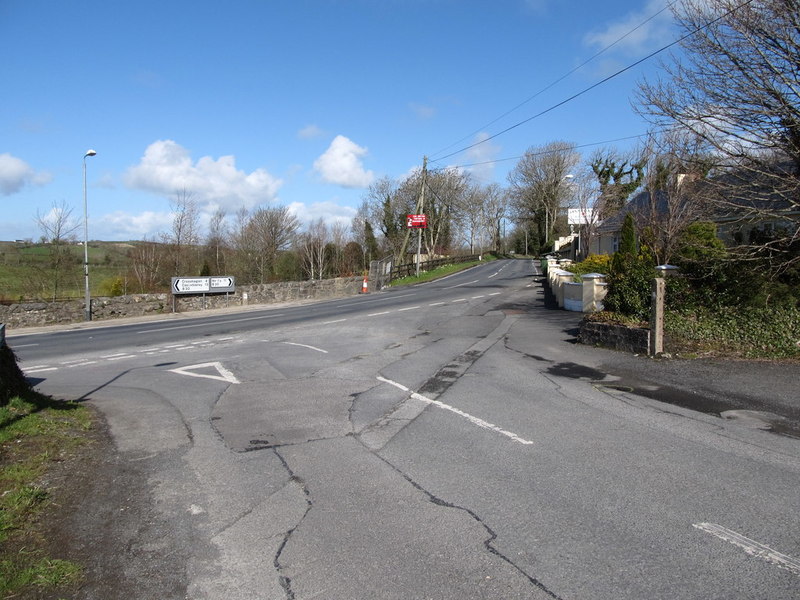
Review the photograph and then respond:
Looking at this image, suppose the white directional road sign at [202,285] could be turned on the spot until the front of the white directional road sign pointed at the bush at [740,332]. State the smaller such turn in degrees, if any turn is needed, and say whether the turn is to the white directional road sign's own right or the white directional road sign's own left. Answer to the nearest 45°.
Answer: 0° — it already faces it

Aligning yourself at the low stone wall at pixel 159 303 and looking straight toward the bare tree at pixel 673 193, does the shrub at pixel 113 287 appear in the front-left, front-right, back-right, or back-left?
back-left

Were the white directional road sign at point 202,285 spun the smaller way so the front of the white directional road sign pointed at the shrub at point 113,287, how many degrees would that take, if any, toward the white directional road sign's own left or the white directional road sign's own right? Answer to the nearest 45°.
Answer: approximately 135° to the white directional road sign's own right

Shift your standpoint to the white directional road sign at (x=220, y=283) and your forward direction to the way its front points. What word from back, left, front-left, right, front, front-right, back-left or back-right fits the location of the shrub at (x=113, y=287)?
back-right

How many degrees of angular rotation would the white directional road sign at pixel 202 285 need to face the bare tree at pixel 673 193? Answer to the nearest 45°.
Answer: approximately 45° to its left

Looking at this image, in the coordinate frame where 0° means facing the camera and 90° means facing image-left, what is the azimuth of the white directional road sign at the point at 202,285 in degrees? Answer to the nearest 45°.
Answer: approximately 0°

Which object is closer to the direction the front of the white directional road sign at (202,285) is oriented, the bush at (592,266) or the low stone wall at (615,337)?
the low stone wall

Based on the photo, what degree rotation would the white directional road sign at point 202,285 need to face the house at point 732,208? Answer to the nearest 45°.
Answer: approximately 45° to its left

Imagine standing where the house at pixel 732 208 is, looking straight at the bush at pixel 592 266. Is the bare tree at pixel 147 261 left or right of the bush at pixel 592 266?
right

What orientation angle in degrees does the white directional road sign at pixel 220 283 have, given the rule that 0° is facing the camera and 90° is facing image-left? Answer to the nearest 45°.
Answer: approximately 0°

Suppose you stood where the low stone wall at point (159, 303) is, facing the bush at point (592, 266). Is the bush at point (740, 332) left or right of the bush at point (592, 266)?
right

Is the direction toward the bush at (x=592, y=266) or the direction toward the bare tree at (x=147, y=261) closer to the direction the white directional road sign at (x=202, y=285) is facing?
the bush

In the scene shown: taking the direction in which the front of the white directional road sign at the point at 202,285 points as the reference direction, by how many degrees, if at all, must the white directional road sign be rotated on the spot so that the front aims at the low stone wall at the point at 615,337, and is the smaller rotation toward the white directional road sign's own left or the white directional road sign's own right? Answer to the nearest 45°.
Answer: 0° — it already faces it
